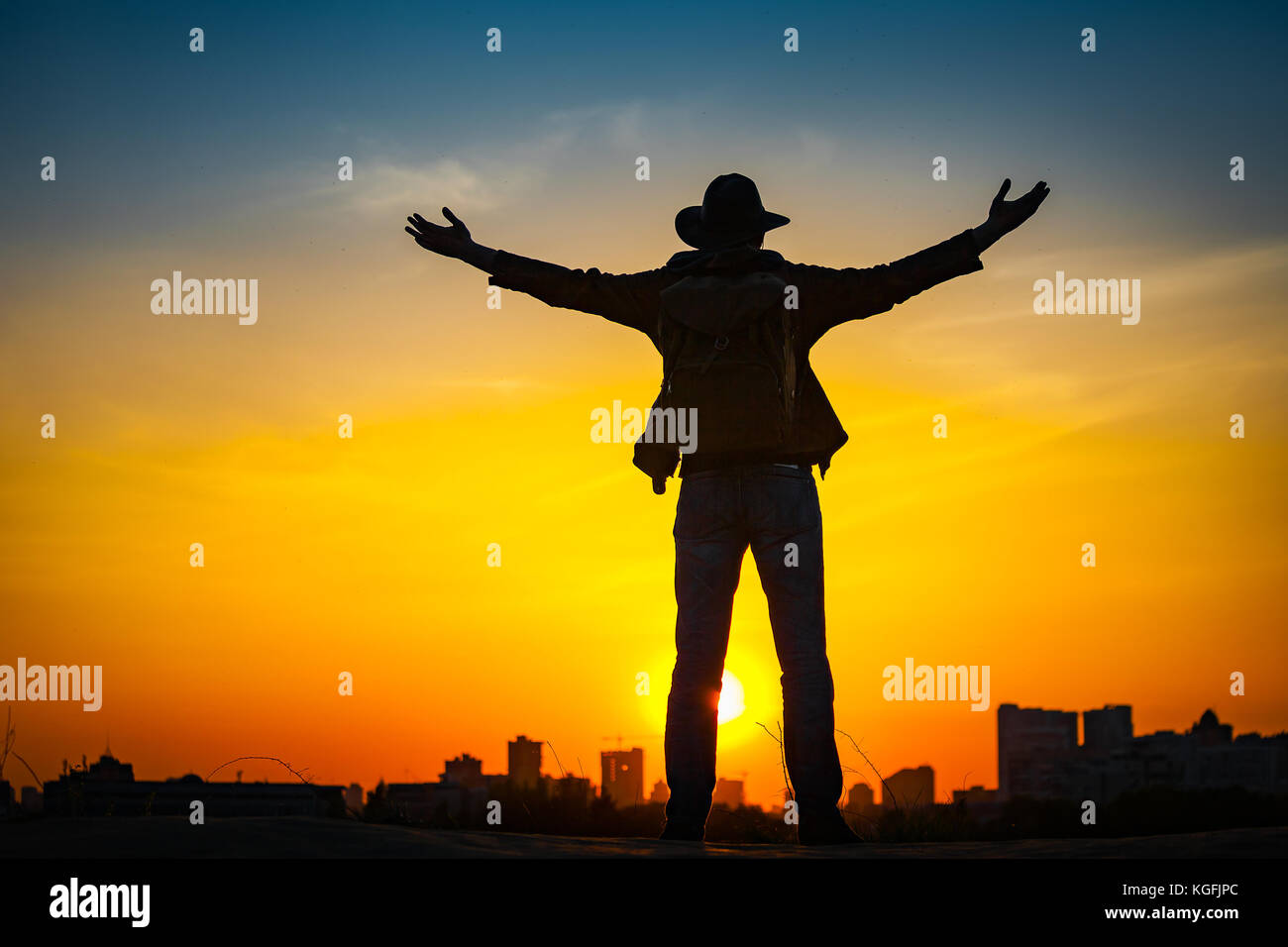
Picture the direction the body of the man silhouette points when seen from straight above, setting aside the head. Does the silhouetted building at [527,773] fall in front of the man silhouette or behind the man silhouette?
in front

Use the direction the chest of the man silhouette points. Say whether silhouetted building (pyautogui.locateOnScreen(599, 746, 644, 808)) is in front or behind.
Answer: in front

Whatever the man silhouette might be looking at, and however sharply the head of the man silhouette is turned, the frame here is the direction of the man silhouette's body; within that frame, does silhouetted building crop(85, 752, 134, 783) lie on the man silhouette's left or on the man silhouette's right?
on the man silhouette's left

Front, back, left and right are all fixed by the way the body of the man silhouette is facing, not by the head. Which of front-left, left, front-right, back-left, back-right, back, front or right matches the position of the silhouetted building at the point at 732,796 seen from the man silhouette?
front

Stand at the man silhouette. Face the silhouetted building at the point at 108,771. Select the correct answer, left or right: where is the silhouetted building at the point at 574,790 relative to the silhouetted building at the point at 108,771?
right

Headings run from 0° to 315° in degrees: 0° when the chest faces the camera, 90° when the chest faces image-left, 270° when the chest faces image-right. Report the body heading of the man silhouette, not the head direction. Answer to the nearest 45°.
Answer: approximately 180°

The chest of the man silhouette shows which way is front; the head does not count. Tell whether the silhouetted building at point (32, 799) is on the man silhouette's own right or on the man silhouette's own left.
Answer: on the man silhouette's own left
